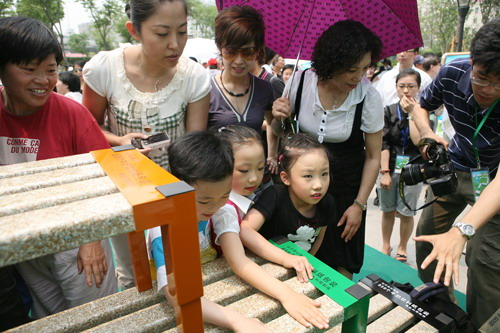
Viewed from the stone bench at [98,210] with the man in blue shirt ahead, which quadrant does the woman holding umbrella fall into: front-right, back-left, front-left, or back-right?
front-left

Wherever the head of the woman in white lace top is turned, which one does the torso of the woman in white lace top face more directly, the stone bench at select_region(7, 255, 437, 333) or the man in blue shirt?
the stone bench

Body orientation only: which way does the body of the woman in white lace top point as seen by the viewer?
toward the camera

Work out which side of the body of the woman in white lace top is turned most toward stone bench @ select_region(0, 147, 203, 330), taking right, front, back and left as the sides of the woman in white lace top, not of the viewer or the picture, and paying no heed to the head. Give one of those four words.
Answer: front

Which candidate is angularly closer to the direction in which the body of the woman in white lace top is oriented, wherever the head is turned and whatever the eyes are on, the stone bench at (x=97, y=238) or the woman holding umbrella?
the stone bench

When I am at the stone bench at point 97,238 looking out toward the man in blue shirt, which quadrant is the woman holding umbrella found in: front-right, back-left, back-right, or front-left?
front-left

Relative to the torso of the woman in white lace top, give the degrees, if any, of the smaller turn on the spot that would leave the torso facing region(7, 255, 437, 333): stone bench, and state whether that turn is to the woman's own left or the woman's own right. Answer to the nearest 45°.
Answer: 0° — they already face it

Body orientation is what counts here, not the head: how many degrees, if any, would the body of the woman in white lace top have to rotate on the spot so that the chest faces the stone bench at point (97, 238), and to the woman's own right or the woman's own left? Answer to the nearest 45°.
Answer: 0° — they already face it

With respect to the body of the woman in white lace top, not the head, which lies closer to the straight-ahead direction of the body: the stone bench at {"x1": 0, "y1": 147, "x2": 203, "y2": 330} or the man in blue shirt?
the stone bench

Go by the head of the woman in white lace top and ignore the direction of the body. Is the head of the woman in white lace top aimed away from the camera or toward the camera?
toward the camera

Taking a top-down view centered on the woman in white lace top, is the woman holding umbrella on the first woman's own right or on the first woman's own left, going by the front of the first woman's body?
on the first woman's own left

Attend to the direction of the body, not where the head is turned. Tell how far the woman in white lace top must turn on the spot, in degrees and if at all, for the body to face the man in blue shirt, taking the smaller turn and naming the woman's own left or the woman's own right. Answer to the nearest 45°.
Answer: approximately 90° to the woman's own left
